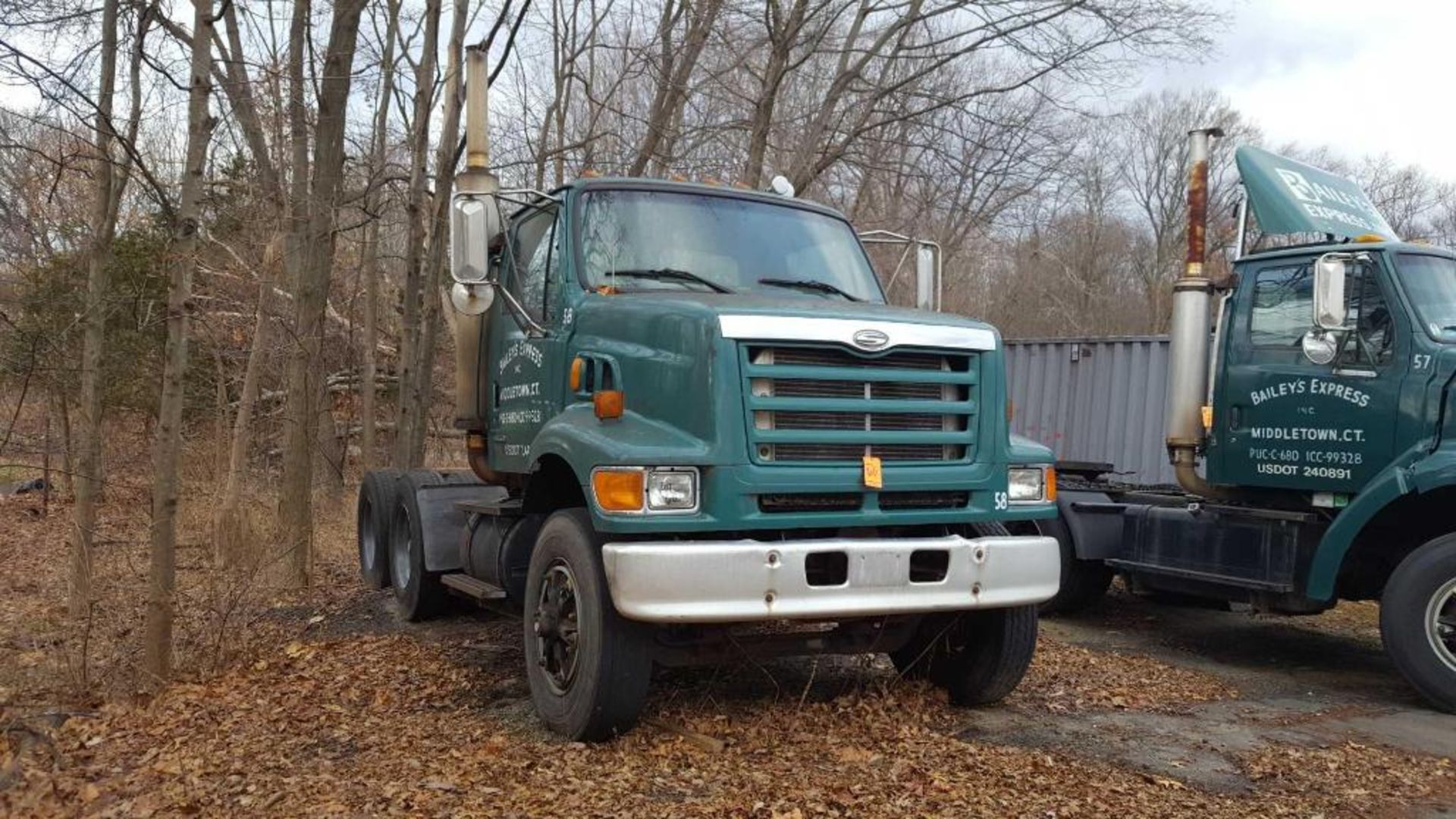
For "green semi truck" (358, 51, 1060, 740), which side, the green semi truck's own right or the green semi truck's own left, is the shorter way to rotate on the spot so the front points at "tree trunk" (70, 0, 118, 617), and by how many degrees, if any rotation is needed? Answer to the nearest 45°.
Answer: approximately 180°

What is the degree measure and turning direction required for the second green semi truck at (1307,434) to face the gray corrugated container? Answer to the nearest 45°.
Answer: approximately 180°

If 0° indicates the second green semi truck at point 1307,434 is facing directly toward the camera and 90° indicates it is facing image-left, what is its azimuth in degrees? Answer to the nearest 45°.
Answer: approximately 315°

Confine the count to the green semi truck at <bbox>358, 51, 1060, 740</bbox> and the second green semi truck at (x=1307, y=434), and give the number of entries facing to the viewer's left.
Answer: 0

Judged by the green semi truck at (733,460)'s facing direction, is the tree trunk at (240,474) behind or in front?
behind

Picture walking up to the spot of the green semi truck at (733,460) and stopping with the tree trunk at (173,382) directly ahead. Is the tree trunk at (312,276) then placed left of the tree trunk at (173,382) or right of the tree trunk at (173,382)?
right

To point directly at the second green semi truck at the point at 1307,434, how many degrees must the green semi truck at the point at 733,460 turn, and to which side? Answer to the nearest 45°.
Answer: approximately 90° to its left

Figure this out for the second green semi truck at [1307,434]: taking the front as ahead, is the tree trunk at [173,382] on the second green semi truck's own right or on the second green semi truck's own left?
on the second green semi truck's own right

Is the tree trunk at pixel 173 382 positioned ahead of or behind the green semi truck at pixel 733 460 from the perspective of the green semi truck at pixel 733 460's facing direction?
behind

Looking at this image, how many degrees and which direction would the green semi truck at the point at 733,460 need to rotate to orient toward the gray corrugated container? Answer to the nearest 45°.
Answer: approximately 90° to its left

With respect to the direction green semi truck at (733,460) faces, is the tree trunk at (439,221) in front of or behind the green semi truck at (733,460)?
behind

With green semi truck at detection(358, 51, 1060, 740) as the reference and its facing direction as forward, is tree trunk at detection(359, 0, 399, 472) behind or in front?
behind

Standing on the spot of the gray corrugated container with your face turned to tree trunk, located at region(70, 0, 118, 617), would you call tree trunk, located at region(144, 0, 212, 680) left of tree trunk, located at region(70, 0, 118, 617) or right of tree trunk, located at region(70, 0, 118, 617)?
left
